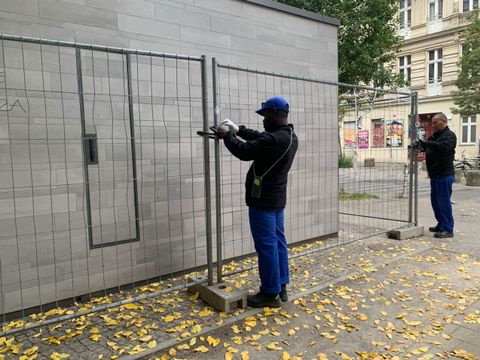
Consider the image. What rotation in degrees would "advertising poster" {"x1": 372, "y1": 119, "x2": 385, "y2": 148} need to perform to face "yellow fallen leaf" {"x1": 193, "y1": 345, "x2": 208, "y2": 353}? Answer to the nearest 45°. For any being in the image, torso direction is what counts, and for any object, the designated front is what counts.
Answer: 0° — it already faces it

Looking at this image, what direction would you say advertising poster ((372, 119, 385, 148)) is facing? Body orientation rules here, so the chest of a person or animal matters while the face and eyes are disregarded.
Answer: toward the camera

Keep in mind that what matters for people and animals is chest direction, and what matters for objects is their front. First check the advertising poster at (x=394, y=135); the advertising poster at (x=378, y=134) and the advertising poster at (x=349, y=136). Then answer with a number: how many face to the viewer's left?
0

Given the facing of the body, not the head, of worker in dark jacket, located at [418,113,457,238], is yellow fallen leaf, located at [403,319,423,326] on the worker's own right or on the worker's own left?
on the worker's own left

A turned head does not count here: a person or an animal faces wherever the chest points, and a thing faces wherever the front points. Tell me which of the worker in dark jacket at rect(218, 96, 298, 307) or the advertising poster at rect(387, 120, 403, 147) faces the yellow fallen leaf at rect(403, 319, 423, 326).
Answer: the advertising poster

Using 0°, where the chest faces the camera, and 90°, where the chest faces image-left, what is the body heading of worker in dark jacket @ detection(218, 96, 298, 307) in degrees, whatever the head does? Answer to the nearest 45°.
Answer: approximately 90°

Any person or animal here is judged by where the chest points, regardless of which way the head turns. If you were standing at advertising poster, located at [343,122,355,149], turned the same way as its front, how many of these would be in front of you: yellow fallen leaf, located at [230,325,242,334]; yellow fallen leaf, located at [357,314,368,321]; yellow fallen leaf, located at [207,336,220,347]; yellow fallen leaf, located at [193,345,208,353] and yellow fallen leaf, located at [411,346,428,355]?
5

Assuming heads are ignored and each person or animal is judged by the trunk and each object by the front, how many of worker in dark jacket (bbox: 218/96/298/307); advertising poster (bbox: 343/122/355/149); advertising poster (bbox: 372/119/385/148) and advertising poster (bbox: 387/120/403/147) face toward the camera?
3

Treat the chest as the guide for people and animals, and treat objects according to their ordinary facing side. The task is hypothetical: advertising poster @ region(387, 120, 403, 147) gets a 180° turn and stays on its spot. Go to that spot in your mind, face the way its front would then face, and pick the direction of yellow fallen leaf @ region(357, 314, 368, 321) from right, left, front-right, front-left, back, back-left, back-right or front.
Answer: back

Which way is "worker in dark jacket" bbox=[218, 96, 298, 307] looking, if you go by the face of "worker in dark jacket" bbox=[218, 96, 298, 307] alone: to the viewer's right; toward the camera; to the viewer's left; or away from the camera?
to the viewer's left

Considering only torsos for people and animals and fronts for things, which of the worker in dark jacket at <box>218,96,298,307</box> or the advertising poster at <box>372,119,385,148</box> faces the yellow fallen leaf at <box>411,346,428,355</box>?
the advertising poster

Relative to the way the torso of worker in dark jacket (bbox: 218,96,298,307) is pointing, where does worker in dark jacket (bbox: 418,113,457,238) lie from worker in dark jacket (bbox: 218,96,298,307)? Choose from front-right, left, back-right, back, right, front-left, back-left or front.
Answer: back-right

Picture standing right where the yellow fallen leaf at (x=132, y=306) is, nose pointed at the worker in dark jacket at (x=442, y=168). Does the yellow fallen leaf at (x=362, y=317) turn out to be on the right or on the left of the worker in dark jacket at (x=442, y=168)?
right

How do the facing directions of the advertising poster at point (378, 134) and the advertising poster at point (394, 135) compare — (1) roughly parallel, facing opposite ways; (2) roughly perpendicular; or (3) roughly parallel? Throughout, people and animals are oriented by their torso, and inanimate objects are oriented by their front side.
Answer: roughly parallel

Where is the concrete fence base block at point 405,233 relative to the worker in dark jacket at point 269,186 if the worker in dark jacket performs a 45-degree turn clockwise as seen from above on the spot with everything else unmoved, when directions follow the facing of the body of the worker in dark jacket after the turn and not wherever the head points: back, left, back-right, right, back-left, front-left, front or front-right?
right

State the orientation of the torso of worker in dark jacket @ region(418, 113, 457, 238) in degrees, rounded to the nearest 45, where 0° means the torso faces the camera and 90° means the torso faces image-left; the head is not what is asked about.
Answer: approximately 90°

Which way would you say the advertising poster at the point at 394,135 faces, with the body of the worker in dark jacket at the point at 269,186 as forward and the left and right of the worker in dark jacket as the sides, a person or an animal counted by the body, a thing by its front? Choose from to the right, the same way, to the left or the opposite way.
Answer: to the left

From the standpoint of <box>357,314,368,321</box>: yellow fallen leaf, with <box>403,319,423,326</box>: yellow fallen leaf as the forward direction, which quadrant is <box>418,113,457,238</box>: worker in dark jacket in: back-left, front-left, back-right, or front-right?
front-left

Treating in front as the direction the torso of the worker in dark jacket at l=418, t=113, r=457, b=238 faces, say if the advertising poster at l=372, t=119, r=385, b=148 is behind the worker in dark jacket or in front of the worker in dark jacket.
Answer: in front

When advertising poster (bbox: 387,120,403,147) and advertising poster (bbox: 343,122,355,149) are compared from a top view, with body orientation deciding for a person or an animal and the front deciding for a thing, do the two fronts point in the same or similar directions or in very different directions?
same or similar directions

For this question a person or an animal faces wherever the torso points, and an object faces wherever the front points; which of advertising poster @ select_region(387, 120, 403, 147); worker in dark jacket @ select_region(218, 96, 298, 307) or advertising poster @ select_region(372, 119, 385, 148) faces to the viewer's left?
the worker in dark jacket
